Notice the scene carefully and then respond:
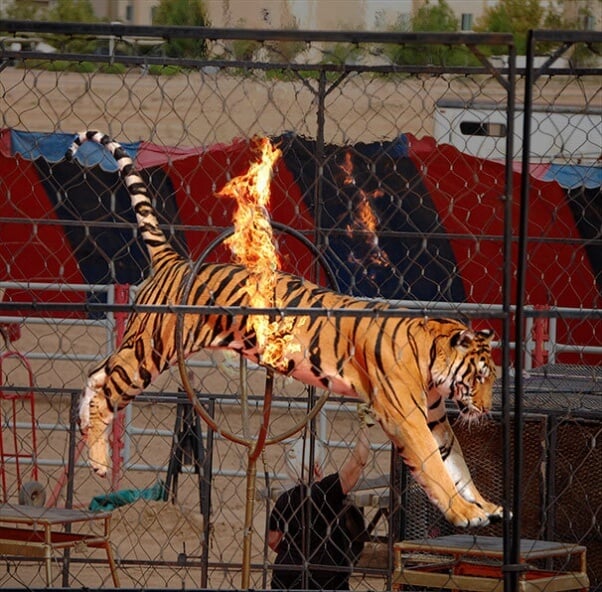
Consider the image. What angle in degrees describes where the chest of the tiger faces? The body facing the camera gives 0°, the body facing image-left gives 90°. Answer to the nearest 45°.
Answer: approximately 270°

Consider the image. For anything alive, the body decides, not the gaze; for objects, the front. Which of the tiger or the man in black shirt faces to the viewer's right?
the tiger

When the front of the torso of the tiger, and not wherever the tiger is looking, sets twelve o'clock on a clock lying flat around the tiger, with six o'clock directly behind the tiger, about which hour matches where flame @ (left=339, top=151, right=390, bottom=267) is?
The flame is roughly at 9 o'clock from the tiger.

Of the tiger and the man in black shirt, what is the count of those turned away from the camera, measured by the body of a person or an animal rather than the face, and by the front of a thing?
1

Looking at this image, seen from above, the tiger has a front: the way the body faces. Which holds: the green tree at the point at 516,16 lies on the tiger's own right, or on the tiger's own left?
on the tiger's own left

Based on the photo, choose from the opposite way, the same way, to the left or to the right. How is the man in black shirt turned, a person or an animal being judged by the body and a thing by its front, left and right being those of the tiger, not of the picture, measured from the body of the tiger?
to the left

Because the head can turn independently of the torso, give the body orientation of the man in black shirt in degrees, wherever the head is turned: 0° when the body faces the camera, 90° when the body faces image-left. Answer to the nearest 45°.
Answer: approximately 180°

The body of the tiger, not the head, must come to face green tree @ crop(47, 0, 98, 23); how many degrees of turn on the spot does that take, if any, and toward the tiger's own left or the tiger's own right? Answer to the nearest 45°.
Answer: approximately 90° to the tiger's own left
